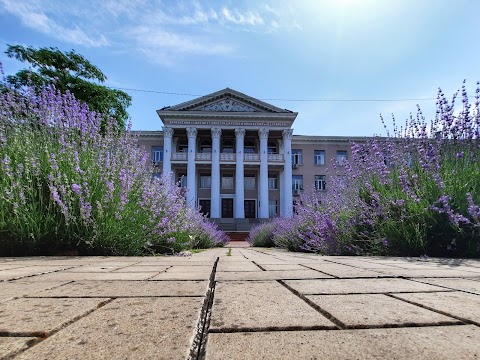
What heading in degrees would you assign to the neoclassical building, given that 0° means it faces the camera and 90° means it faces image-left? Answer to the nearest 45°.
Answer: approximately 0°
